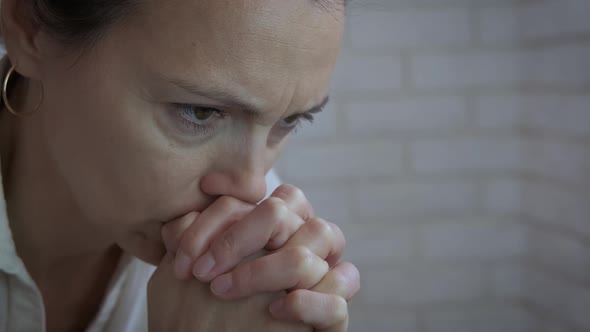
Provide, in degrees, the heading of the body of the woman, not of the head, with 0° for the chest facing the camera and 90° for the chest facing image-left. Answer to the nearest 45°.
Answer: approximately 315°

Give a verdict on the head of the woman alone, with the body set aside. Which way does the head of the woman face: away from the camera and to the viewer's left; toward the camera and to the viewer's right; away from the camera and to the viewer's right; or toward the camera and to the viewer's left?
toward the camera and to the viewer's right
